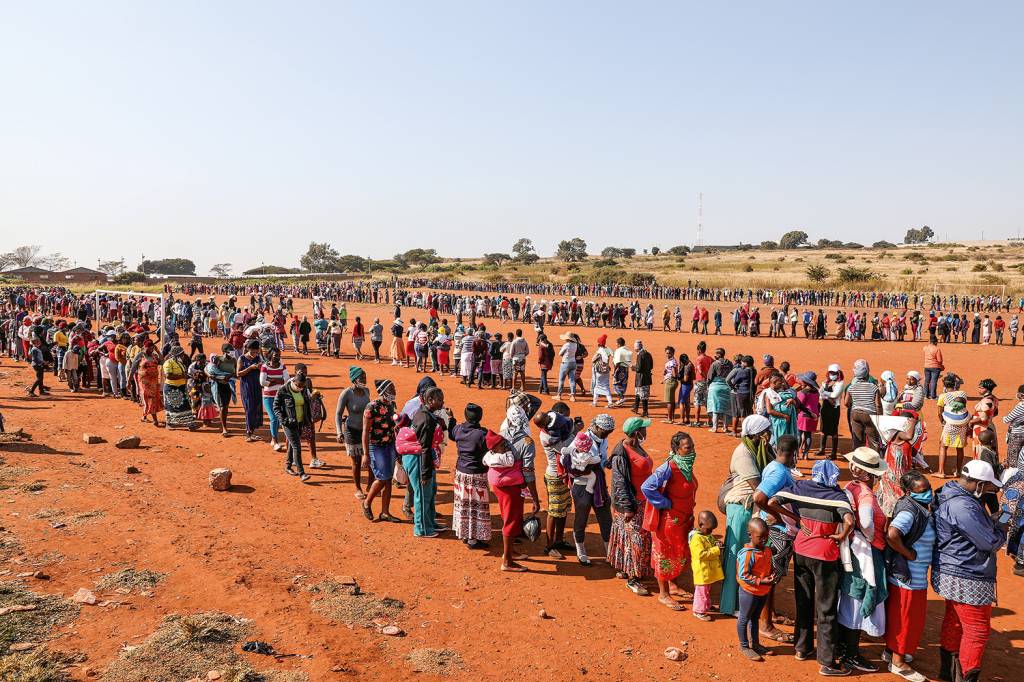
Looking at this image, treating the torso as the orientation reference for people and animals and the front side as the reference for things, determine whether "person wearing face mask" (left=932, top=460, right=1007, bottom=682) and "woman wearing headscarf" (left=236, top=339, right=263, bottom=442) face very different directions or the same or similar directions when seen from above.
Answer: same or similar directions

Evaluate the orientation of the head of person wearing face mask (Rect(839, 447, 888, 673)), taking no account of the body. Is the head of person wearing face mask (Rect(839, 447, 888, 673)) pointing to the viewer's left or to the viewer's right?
to the viewer's left

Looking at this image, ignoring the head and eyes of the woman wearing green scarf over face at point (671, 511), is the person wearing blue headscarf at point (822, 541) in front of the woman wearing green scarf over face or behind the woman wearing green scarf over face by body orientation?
in front

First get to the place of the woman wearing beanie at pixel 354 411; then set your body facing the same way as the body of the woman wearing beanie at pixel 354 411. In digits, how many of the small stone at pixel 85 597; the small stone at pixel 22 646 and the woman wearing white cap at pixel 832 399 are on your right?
2
